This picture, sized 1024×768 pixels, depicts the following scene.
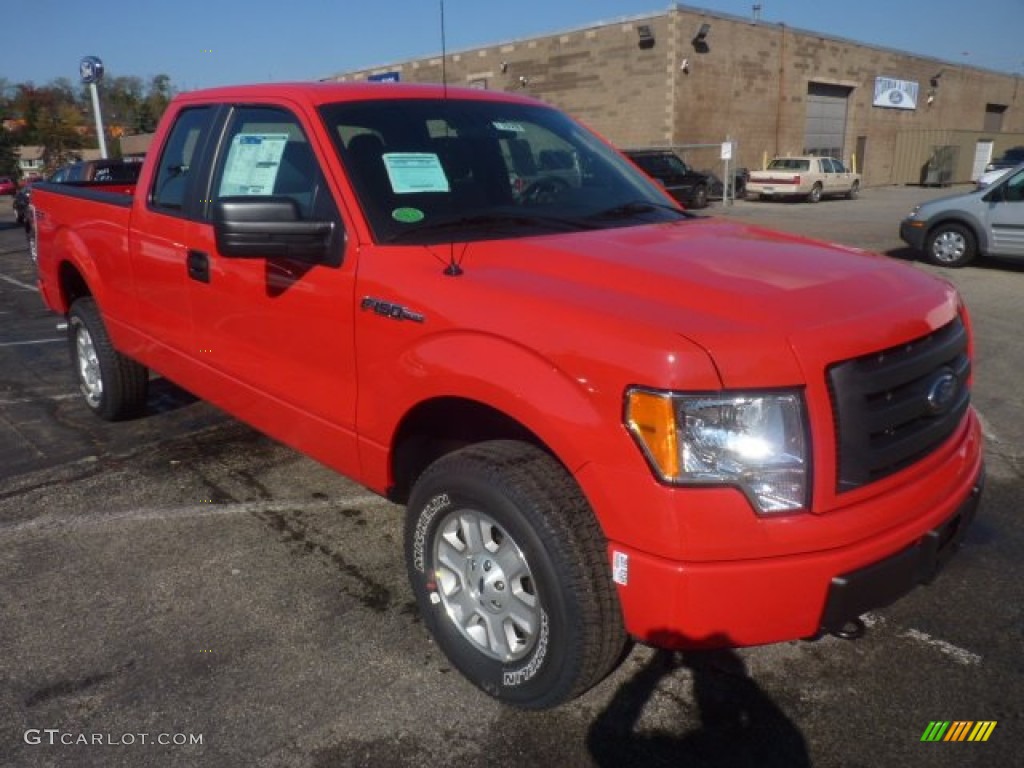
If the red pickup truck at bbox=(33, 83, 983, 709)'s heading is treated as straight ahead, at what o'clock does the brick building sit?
The brick building is roughly at 8 o'clock from the red pickup truck.

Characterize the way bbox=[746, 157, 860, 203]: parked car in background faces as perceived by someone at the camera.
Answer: facing away from the viewer and to the right of the viewer

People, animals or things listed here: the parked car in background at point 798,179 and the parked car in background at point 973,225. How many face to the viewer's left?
1

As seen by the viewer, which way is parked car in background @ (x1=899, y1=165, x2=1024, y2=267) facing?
to the viewer's left

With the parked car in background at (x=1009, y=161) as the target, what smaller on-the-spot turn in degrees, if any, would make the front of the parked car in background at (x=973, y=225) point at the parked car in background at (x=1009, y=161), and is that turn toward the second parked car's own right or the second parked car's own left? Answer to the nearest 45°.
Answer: approximately 90° to the second parked car's own right

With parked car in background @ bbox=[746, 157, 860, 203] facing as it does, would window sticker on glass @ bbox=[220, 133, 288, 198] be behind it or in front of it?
behind

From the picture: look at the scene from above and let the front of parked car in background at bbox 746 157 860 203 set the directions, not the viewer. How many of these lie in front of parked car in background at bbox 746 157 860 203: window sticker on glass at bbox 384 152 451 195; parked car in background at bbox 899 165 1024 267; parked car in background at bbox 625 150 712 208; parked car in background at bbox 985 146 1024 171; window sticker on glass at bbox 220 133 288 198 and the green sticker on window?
1

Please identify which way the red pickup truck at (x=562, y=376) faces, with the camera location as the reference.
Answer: facing the viewer and to the right of the viewer

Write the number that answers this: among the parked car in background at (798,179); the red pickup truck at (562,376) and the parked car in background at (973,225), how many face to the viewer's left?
1

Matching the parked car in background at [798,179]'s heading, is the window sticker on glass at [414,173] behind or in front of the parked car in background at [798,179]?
behind

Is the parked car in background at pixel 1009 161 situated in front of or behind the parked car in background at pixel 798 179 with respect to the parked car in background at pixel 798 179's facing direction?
in front

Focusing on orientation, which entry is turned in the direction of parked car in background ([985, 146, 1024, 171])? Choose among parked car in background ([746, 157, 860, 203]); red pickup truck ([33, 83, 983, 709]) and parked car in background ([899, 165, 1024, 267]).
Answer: parked car in background ([746, 157, 860, 203])
